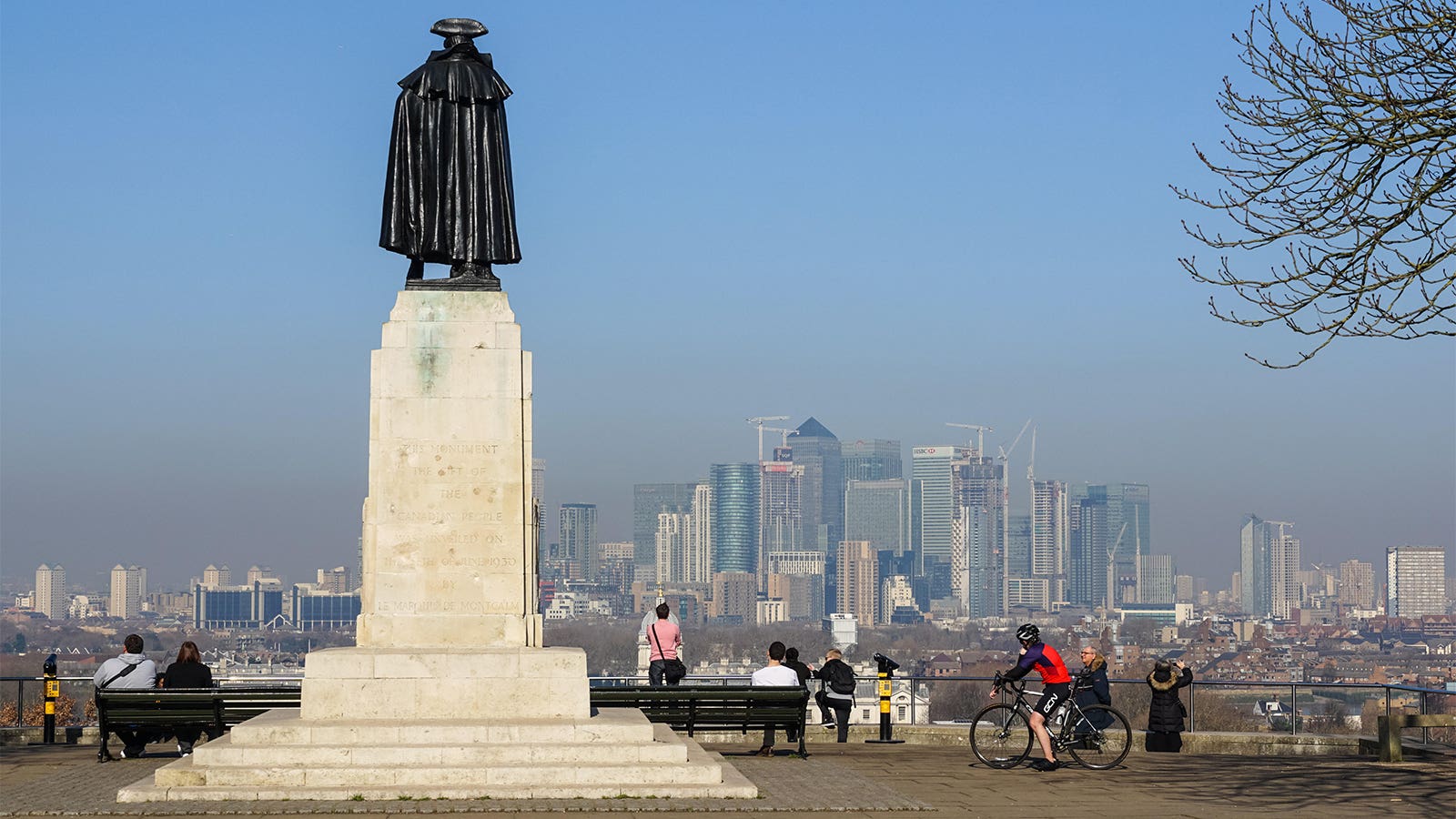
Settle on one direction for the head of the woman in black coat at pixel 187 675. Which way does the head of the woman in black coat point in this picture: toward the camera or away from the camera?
away from the camera

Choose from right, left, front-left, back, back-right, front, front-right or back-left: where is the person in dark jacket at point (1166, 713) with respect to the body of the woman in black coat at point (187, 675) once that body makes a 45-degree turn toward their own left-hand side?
back-right

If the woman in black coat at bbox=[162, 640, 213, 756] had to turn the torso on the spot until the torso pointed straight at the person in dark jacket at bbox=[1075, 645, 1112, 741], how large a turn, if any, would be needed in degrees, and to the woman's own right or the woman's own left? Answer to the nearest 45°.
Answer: approximately 90° to the woman's own right

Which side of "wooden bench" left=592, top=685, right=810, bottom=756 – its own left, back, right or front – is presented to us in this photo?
back

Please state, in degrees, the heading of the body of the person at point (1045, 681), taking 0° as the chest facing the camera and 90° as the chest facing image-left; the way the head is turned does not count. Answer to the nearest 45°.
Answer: approximately 90°

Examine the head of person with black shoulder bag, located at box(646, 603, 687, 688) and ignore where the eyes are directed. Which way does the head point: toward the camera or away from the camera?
away from the camera

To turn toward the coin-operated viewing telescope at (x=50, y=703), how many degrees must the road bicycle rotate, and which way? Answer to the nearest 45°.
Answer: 0° — it already faces it

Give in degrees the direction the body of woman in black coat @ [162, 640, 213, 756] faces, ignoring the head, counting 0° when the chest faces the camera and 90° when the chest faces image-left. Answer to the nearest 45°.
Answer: approximately 180°

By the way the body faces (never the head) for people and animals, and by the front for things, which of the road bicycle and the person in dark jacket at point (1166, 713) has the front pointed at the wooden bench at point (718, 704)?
the road bicycle

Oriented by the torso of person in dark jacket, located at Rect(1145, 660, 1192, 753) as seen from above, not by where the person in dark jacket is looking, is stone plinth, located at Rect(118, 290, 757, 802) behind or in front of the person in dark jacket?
behind

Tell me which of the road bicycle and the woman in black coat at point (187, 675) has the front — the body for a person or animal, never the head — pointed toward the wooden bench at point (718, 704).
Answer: the road bicycle

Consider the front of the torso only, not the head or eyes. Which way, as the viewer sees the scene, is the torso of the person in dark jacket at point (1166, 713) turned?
away from the camera

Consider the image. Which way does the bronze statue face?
away from the camera
